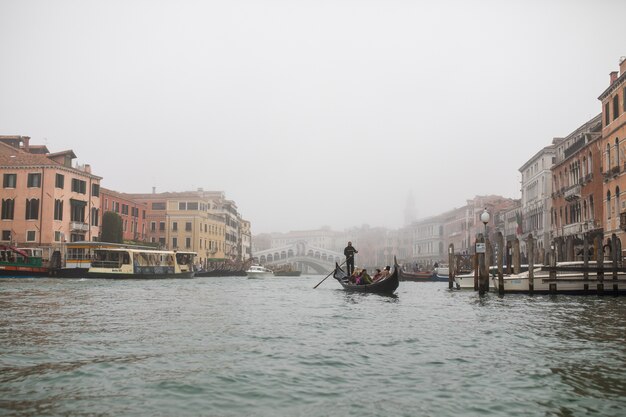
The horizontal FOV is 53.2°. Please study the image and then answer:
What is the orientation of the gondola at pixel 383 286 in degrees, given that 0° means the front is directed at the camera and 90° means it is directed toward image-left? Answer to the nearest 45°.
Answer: approximately 315°

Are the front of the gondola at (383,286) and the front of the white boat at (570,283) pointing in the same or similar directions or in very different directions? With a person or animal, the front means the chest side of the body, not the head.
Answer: very different directions

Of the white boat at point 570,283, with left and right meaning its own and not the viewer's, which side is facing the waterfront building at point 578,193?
right

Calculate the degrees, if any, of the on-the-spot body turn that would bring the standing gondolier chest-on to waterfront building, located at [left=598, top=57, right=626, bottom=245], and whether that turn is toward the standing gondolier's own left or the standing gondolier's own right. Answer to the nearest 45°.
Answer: approximately 45° to the standing gondolier's own left

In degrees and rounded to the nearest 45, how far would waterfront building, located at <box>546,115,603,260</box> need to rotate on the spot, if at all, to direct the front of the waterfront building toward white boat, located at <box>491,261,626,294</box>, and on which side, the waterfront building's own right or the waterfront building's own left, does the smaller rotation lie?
approximately 45° to the waterfront building's own left

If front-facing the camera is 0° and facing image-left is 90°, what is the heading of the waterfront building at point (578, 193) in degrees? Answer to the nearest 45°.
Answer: approximately 45°

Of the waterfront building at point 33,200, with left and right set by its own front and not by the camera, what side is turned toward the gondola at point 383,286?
front

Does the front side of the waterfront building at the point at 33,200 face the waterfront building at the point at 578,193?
yes

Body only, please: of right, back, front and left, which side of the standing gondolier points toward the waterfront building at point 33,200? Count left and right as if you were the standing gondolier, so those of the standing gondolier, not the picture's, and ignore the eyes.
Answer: back

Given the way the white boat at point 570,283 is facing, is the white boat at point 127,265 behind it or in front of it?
in front

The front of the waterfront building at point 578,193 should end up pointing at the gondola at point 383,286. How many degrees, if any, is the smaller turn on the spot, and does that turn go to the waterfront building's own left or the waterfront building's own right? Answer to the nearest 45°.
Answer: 0° — it already faces it
